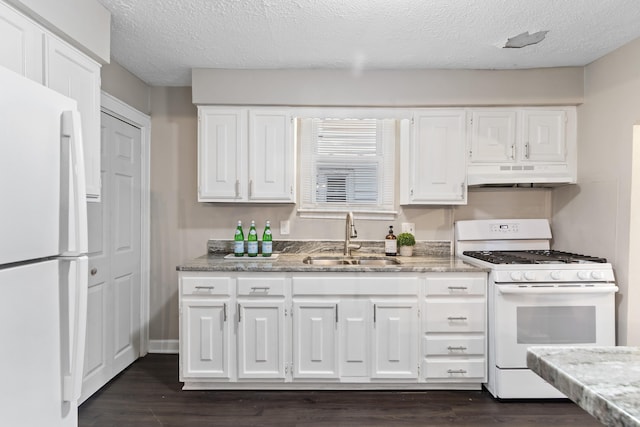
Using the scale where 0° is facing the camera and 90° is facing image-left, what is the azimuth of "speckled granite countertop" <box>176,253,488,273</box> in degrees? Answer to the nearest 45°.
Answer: approximately 0°

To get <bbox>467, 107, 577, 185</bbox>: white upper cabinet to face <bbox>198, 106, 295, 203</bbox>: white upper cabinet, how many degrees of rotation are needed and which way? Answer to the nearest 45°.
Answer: approximately 45° to its right

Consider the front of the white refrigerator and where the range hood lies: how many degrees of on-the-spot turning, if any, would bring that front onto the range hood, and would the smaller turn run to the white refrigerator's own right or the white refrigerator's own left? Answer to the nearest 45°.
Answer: approximately 45° to the white refrigerator's own left

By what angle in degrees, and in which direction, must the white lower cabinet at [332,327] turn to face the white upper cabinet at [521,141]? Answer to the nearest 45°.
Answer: approximately 90° to its left

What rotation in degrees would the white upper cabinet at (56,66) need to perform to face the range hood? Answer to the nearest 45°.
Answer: approximately 45° to its left

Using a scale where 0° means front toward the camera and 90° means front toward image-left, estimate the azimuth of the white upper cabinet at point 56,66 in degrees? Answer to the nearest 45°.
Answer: approximately 315°

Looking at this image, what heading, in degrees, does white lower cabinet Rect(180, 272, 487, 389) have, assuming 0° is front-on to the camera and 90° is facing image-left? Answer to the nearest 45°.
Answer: approximately 0°

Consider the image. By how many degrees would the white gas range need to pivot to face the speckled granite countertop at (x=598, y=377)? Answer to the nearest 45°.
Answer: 0° — it already faces it
